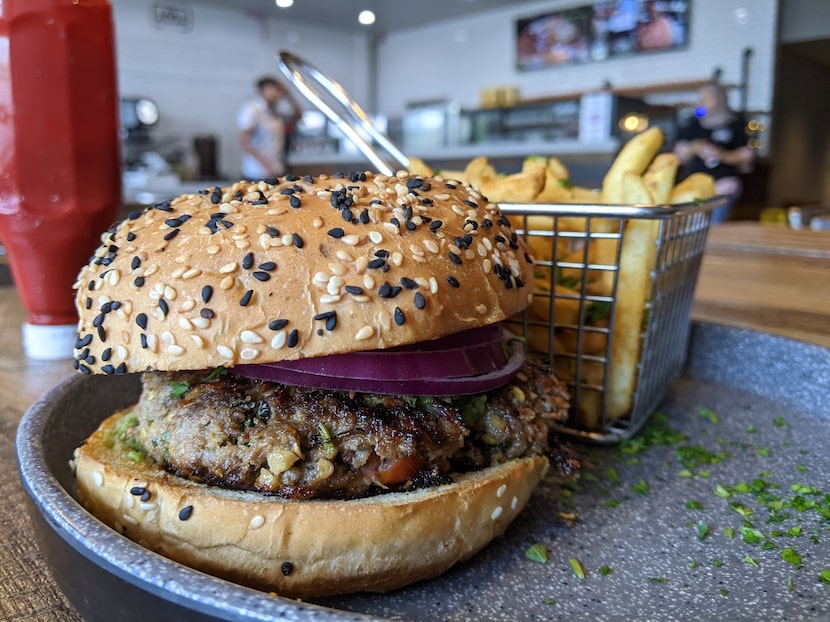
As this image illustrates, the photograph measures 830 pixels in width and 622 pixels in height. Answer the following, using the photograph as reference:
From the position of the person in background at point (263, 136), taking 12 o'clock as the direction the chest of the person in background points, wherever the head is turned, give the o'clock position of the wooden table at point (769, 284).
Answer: The wooden table is roughly at 1 o'clock from the person in background.

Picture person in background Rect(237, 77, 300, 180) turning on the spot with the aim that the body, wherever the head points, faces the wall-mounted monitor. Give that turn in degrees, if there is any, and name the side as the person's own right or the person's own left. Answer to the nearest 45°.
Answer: approximately 45° to the person's own left

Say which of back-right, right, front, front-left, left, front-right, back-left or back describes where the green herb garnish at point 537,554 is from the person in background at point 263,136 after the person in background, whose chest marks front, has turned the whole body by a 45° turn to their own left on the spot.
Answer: right

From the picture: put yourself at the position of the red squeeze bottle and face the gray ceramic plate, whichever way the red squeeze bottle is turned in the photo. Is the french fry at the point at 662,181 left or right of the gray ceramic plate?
left

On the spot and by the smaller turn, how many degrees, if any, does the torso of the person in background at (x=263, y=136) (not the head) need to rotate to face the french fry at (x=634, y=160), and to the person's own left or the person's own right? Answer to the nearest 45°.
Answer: approximately 45° to the person's own right
